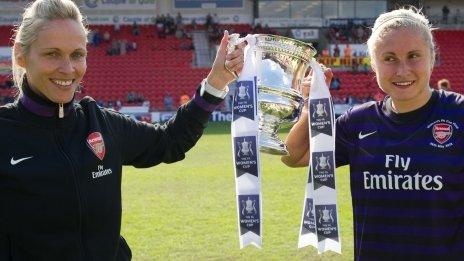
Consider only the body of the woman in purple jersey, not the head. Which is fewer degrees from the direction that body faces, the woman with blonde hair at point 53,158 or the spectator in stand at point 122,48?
the woman with blonde hair

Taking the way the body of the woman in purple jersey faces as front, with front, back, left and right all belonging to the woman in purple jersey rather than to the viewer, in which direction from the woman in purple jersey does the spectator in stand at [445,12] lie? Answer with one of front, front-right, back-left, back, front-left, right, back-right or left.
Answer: back

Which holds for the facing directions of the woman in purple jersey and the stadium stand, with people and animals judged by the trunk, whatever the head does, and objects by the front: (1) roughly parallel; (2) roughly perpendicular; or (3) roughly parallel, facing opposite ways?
roughly parallel

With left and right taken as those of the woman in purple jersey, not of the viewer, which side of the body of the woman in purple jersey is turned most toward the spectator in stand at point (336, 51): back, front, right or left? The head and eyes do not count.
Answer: back

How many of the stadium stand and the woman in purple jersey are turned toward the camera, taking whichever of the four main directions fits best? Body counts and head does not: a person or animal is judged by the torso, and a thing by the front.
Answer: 2

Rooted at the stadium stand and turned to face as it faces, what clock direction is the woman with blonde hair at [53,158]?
The woman with blonde hair is roughly at 12 o'clock from the stadium stand.

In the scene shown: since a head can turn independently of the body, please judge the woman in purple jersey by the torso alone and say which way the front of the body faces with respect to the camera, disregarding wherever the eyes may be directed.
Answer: toward the camera

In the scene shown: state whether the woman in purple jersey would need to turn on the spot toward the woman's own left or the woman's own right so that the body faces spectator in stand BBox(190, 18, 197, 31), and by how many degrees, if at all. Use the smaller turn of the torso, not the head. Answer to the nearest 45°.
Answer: approximately 180°

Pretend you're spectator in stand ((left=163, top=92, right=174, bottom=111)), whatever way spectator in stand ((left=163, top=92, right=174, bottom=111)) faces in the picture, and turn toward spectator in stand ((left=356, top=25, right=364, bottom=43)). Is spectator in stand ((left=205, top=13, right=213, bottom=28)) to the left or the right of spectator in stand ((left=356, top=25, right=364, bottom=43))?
left

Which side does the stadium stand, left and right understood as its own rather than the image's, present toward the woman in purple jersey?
front

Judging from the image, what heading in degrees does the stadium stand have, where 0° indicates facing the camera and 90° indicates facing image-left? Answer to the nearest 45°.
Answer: approximately 0°

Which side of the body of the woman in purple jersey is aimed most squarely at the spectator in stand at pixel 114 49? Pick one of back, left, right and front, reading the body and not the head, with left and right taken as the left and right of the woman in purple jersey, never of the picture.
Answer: back

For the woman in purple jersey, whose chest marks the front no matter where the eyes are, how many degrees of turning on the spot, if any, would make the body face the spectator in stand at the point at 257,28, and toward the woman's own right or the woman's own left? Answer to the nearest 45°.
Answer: approximately 180°
